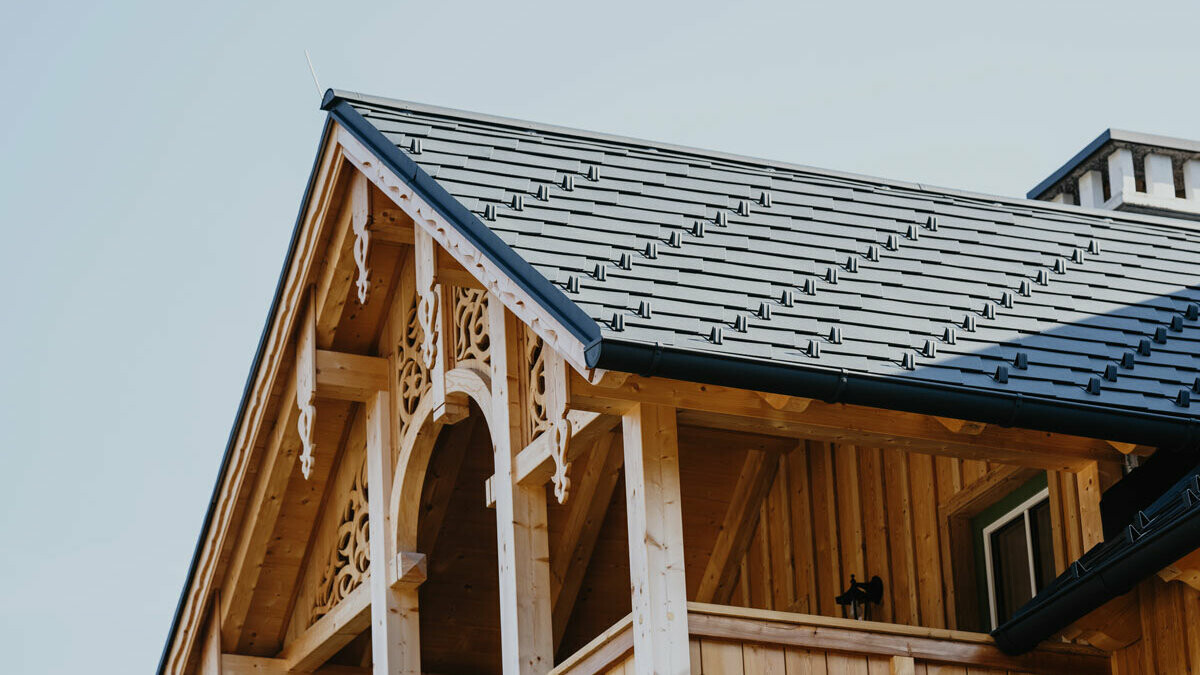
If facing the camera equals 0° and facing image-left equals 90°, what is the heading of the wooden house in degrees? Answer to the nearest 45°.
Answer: approximately 45°
